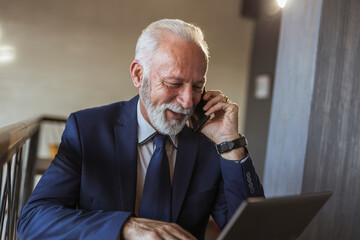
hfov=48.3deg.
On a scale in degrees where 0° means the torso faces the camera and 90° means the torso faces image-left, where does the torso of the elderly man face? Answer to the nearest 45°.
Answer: approximately 315°
